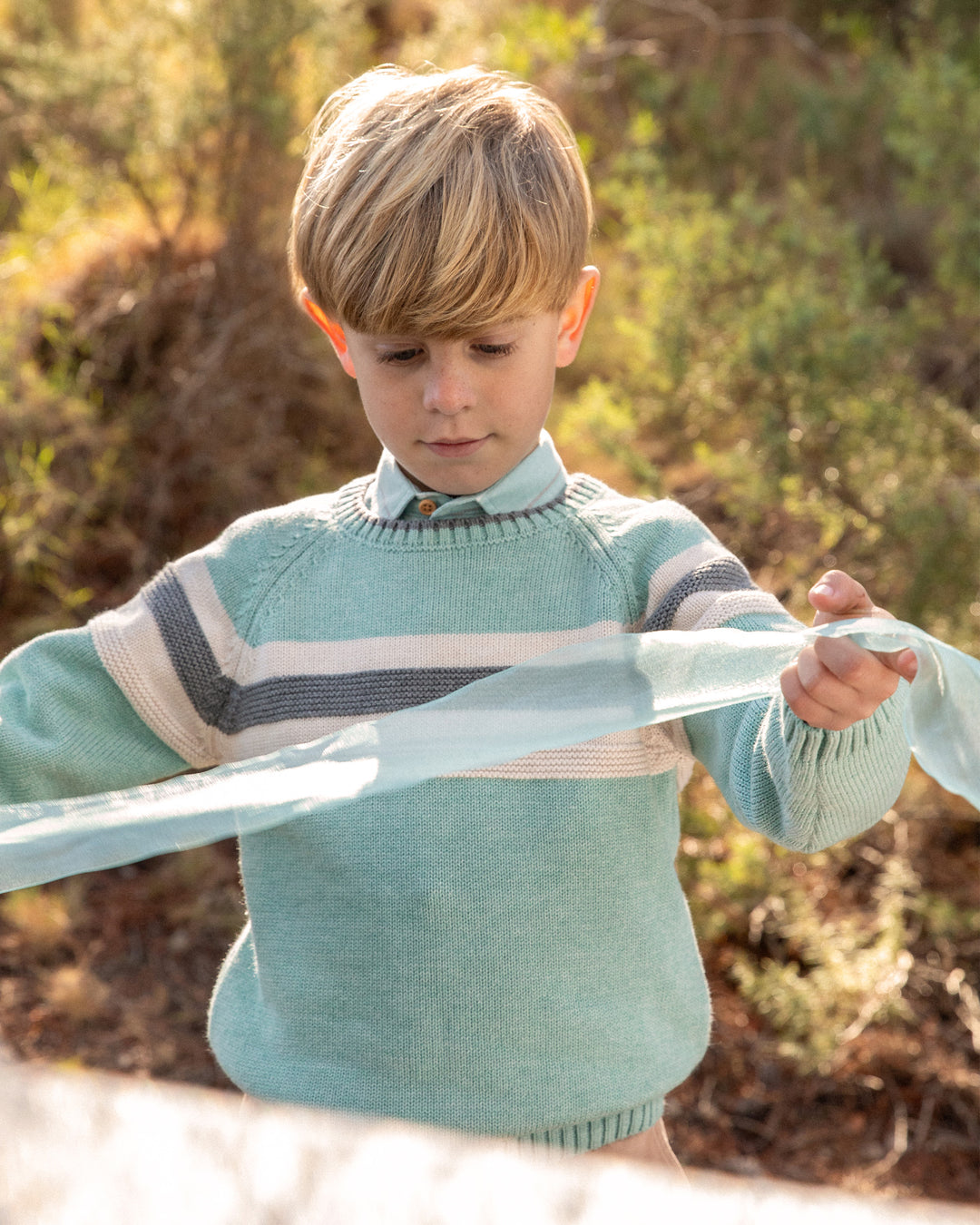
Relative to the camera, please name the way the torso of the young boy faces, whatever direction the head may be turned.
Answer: toward the camera

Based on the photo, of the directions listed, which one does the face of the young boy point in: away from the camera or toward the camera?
toward the camera

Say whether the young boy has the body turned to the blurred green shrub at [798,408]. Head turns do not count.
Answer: no
